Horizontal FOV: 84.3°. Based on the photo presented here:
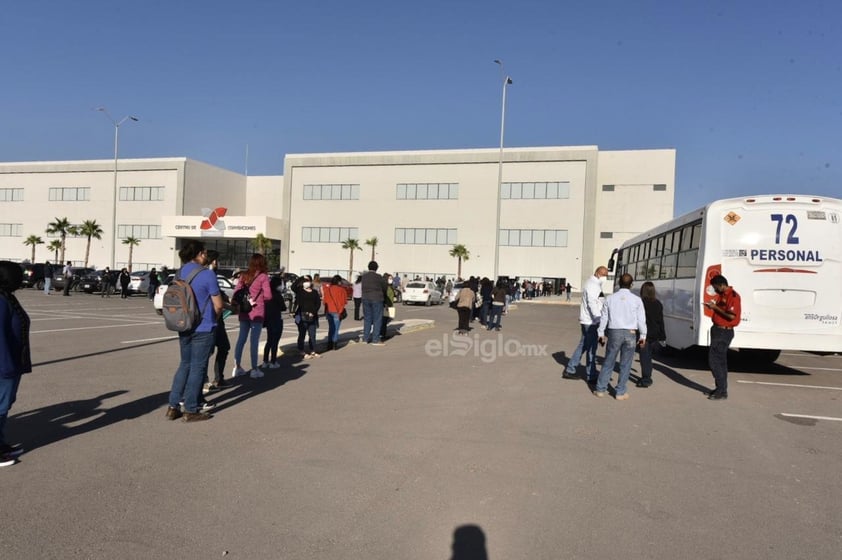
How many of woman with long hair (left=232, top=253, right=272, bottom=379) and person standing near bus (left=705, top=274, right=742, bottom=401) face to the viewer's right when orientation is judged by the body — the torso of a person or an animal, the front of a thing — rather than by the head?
0

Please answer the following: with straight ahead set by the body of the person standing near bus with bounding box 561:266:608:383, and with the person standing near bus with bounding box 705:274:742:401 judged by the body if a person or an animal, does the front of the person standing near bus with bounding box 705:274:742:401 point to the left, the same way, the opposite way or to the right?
the opposite way

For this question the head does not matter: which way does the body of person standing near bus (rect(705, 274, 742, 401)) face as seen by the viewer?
to the viewer's left

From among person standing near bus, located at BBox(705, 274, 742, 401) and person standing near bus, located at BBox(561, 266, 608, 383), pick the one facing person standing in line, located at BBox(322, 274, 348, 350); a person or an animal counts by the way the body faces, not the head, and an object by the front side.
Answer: person standing near bus, located at BBox(705, 274, 742, 401)

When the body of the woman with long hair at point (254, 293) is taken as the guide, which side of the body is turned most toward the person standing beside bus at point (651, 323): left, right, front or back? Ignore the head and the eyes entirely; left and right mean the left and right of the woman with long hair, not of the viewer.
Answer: right

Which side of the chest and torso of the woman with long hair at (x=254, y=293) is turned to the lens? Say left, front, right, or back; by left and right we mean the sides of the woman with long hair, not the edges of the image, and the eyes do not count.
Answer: back

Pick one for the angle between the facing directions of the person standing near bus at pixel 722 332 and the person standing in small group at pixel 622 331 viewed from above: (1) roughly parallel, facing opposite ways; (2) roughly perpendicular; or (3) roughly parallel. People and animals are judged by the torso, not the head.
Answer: roughly perpendicular

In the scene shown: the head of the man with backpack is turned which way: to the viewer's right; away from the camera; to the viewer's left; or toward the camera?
to the viewer's right

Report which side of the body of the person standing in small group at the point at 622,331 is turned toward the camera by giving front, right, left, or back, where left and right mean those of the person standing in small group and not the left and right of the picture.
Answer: back

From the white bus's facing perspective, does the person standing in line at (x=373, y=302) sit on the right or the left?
on its left
